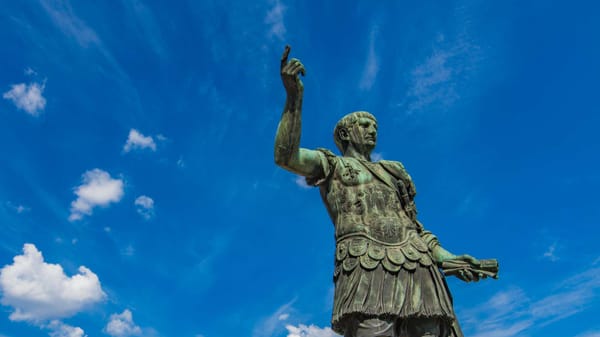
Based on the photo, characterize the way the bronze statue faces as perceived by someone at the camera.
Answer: facing the viewer and to the right of the viewer
